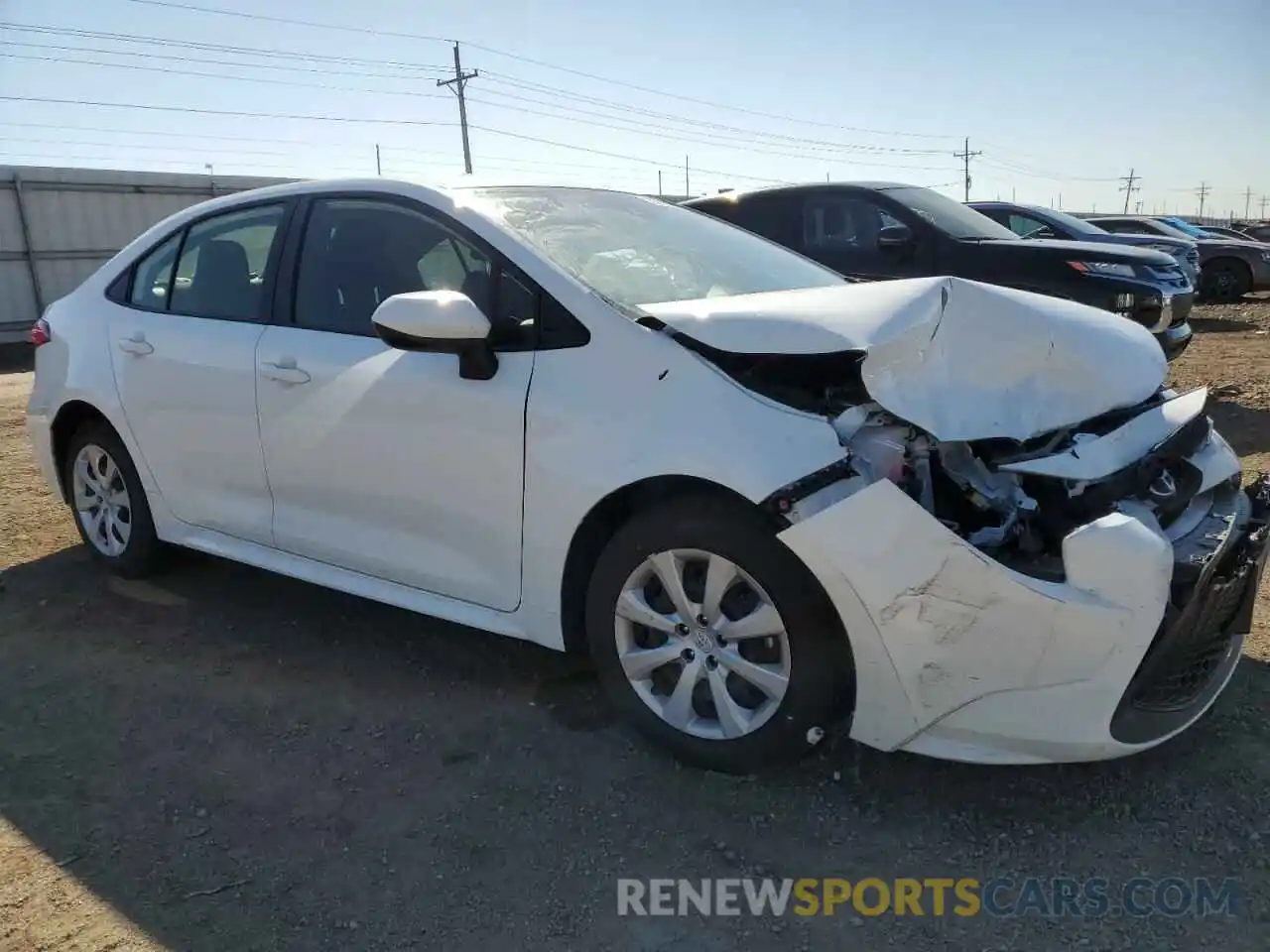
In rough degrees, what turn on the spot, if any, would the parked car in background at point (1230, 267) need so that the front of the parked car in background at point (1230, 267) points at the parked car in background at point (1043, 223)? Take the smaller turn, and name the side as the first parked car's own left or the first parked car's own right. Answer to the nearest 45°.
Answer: approximately 90° to the first parked car's own right

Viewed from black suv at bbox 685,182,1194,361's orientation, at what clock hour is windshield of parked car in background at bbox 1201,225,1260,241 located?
The windshield of parked car in background is roughly at 8 o'clock from the black suv.

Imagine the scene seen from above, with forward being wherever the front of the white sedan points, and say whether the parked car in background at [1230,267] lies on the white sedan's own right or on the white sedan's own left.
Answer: on the white sedan's own left

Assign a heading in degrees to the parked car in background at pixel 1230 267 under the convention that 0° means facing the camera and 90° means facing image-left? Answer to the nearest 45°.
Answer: approximately 270°

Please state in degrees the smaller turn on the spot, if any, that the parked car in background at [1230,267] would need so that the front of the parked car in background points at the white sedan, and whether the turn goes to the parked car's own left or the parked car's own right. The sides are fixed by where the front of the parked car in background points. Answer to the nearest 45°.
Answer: approximately 90° to the parked car's own right

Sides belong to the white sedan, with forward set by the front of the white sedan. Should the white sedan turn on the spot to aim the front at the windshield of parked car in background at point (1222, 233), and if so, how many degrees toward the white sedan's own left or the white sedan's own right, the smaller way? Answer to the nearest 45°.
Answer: approximately 90° to the white sedan's own left

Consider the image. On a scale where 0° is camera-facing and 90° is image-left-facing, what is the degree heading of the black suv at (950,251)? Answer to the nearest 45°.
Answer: approximately 315°

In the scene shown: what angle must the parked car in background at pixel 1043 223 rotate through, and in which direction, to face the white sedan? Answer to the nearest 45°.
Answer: approximately 45° to its right
